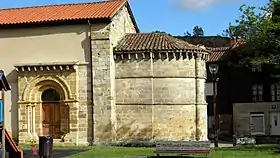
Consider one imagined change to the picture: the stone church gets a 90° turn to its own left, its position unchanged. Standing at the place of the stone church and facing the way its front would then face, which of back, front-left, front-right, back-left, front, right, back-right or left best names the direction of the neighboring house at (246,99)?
front-left

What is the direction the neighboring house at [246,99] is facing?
toward the camera

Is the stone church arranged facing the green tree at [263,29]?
no
